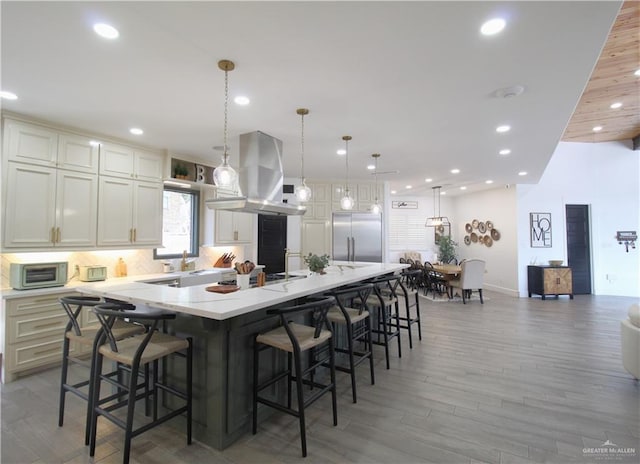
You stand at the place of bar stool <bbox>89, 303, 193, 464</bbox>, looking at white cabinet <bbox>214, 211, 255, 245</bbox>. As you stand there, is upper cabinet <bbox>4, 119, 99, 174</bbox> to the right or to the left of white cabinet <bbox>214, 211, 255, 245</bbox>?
left

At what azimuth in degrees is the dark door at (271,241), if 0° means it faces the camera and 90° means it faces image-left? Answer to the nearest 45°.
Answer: approximately 0°

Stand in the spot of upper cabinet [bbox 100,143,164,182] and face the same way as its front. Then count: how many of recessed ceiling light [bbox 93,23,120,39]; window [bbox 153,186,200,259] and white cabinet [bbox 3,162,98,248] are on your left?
1

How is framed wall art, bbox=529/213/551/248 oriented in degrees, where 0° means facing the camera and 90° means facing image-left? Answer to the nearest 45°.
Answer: approximately 0°

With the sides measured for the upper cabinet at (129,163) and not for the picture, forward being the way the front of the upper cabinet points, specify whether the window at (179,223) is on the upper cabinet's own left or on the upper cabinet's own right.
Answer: on the upper cabinet's own left

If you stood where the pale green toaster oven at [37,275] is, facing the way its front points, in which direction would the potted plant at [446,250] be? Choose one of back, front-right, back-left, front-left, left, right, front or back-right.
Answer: front-left

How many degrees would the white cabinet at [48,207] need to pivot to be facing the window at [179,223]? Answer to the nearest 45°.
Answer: approximately 90° to its left

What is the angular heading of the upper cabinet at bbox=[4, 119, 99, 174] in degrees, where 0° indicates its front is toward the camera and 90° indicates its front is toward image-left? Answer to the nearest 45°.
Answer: approximately 315°

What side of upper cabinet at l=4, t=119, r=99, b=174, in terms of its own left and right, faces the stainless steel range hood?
front

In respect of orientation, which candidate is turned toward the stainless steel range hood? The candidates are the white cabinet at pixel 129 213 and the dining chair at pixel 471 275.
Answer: the white cabinet

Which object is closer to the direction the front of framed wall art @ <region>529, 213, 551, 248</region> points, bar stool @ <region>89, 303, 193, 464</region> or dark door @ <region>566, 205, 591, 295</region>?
the bar stool
